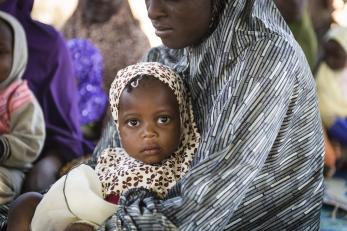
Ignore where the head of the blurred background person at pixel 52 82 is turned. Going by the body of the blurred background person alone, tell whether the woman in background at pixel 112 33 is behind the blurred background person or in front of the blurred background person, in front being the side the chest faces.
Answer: behind
